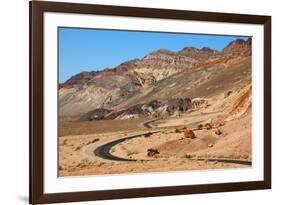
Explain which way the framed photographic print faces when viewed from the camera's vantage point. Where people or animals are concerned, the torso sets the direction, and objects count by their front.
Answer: facing the viewer and to the right of the viewer
